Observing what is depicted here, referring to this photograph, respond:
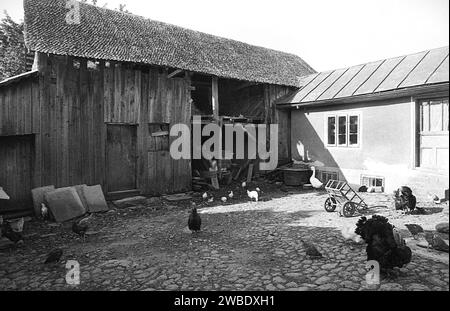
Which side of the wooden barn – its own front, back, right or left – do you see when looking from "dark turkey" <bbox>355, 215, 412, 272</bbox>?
front

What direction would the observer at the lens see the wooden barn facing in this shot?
facing the viewer and to the right of the viewer
